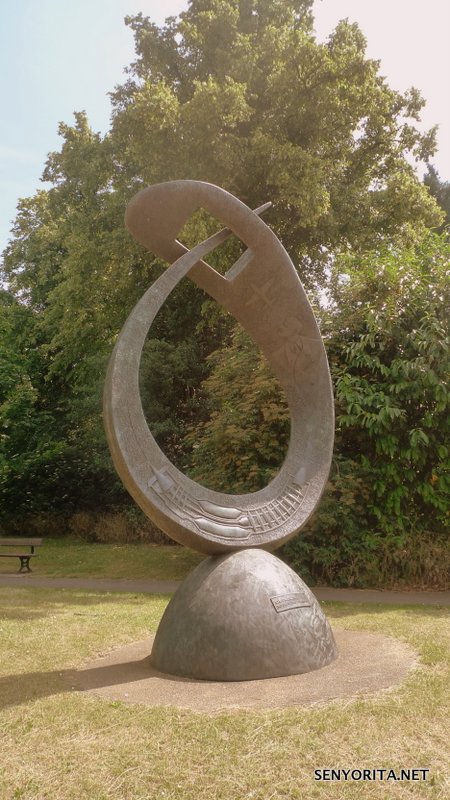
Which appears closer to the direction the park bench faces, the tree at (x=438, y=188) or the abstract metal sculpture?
the abstract metal sculpture

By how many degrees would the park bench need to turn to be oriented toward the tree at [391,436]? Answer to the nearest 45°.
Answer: approximately 45° to its left

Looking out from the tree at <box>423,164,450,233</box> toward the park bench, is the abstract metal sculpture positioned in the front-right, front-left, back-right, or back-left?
front-left

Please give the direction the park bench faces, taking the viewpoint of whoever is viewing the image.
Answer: facing the viewer

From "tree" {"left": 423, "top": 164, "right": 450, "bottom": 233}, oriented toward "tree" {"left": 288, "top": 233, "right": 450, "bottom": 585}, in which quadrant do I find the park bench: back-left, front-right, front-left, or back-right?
front-right

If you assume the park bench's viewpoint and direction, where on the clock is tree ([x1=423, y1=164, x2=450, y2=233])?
The tree is roughly at 8 o'clock from the park bench.

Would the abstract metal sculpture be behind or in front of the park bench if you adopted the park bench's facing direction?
in front
